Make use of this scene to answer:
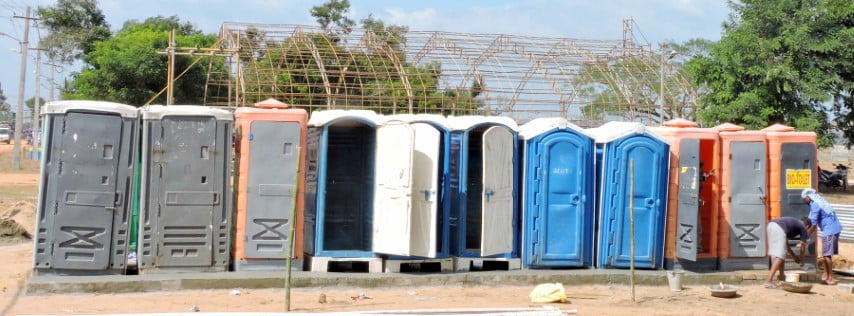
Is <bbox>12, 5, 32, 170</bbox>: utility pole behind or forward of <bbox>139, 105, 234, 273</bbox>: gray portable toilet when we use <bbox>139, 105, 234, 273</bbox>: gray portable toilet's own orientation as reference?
behind

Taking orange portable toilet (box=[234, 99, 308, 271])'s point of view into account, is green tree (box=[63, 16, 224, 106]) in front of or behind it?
behind

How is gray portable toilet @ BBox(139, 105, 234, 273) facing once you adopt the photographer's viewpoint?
facing the viewer

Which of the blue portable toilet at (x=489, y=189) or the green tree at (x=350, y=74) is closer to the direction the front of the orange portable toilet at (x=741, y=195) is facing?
the blue portable toilet

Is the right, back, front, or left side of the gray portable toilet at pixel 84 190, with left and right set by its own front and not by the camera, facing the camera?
front

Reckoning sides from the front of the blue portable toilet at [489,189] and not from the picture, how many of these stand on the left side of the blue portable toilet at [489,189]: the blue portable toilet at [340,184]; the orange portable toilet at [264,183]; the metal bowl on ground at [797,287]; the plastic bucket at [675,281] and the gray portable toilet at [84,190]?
2

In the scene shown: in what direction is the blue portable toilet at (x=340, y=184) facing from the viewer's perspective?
toward the camera

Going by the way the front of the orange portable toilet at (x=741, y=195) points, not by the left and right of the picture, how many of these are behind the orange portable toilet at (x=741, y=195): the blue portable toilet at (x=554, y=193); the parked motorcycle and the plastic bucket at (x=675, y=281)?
1

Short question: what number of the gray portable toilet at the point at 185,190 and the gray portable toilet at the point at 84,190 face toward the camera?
2

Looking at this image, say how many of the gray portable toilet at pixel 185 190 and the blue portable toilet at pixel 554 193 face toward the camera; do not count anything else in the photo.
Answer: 2

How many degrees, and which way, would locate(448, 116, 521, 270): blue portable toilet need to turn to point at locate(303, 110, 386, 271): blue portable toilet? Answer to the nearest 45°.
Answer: approximately 90° to its right

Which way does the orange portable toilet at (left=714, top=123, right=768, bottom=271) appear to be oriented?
toward the camera
